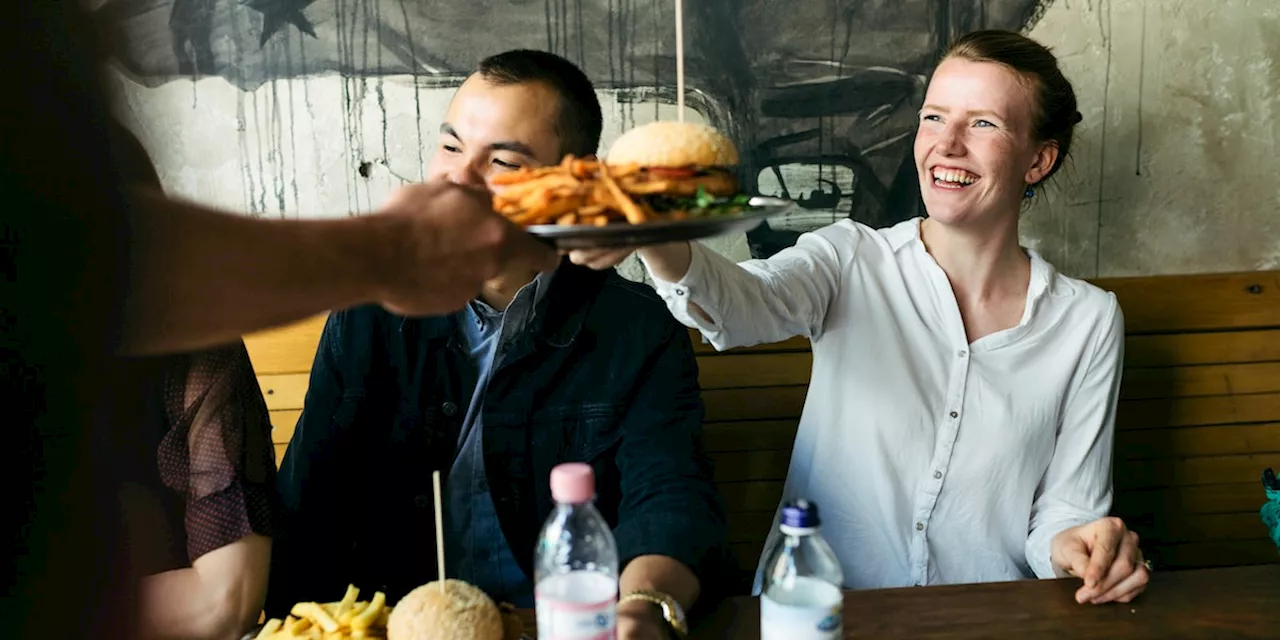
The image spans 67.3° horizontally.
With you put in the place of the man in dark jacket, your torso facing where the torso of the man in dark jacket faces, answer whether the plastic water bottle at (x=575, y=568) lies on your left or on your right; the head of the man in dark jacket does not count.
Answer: on your left

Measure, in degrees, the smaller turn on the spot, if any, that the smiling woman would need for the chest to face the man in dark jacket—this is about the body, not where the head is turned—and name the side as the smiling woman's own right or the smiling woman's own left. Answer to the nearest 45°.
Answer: approximately 90° to the smiling woman's own right

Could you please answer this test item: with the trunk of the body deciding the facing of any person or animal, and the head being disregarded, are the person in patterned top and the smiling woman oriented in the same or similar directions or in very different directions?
same or similar directions

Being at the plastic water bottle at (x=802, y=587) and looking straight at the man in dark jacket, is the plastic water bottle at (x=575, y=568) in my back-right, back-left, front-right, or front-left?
front-left

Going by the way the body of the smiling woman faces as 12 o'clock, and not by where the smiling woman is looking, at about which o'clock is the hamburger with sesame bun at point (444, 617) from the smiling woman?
The hamburger with sesame bun is roughly at 1 o'clock from the smiling woman.

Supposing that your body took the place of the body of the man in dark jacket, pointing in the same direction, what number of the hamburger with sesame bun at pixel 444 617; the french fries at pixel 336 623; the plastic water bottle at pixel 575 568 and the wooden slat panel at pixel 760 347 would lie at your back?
1

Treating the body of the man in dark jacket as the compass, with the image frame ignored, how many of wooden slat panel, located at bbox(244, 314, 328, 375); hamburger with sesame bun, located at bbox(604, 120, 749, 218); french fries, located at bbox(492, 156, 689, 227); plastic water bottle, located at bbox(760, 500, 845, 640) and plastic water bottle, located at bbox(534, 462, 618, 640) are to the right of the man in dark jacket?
1

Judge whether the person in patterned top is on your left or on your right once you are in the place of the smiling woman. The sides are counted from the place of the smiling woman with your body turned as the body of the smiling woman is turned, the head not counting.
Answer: on your right

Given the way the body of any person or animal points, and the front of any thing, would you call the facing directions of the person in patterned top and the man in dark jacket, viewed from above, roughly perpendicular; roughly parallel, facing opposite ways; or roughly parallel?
roughly parallel

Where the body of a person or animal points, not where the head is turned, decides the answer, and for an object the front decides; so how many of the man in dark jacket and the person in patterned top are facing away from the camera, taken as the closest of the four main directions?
0

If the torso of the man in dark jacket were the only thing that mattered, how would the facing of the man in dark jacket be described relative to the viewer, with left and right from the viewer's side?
facing the viewer and to the left of the viewer

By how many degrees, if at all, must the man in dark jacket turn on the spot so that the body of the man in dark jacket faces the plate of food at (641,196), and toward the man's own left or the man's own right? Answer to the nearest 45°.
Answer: approximately 45° to the man's own left

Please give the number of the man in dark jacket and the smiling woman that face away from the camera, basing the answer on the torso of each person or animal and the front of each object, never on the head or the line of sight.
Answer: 0

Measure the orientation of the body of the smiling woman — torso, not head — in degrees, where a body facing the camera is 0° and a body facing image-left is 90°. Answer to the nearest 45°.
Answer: approximately 0°

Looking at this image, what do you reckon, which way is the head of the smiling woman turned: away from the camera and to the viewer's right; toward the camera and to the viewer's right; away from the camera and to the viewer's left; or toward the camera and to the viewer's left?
toward the camera and to the viewer's left

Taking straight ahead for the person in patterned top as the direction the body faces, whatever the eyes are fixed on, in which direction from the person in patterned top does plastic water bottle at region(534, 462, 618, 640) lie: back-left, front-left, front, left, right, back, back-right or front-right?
left
